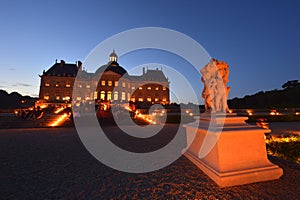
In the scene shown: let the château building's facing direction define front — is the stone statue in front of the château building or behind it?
in front

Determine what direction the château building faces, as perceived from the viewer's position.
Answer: facing the viewer
